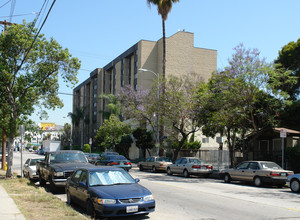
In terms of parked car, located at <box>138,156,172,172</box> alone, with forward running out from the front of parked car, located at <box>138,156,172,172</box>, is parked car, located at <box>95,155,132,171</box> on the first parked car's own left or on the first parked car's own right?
on the first parked car's own left

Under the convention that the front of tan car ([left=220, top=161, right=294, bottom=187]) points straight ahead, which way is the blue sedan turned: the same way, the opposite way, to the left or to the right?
the opposite way

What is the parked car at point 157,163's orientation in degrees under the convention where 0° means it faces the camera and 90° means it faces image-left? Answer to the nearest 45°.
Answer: approximately 135°

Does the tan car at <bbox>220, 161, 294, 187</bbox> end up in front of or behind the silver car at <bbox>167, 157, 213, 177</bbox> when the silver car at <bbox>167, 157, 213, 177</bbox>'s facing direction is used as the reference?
behind

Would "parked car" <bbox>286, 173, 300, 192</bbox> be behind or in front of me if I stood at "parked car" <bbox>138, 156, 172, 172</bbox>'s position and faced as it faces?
behind

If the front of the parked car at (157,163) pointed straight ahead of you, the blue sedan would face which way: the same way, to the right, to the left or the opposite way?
the opposite way

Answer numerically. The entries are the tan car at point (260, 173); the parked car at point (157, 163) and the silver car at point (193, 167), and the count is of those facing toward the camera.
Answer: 0

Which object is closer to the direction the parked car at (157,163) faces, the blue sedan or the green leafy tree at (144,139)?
the green leafy tree

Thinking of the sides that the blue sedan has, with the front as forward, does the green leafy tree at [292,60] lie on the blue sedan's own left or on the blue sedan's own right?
on the blue sedan's own left

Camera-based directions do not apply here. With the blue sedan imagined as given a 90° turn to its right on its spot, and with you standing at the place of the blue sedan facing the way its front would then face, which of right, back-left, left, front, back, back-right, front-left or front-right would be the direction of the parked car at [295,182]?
back

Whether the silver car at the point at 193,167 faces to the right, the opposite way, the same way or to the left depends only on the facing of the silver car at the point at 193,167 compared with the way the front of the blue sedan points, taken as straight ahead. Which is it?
the opposite way
